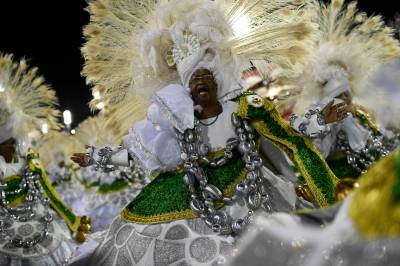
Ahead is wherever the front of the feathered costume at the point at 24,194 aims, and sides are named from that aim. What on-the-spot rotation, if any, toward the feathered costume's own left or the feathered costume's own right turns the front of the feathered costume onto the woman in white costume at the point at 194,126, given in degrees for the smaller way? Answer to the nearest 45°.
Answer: approximately 45° to the feathered costume's own left

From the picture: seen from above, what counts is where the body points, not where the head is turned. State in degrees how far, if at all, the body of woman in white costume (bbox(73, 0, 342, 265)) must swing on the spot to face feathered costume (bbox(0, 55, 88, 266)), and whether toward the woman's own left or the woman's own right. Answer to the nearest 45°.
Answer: approximately 135° to the woman's own right

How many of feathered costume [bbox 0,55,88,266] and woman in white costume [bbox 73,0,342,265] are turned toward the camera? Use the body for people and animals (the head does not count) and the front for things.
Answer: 2

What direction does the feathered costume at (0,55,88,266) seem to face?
toward the camera

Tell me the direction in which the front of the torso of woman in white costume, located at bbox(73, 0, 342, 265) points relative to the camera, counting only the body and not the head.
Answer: toward the camera

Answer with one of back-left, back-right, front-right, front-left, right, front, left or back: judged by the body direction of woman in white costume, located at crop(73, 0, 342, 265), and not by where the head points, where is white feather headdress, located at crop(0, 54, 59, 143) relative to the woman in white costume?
back-right
